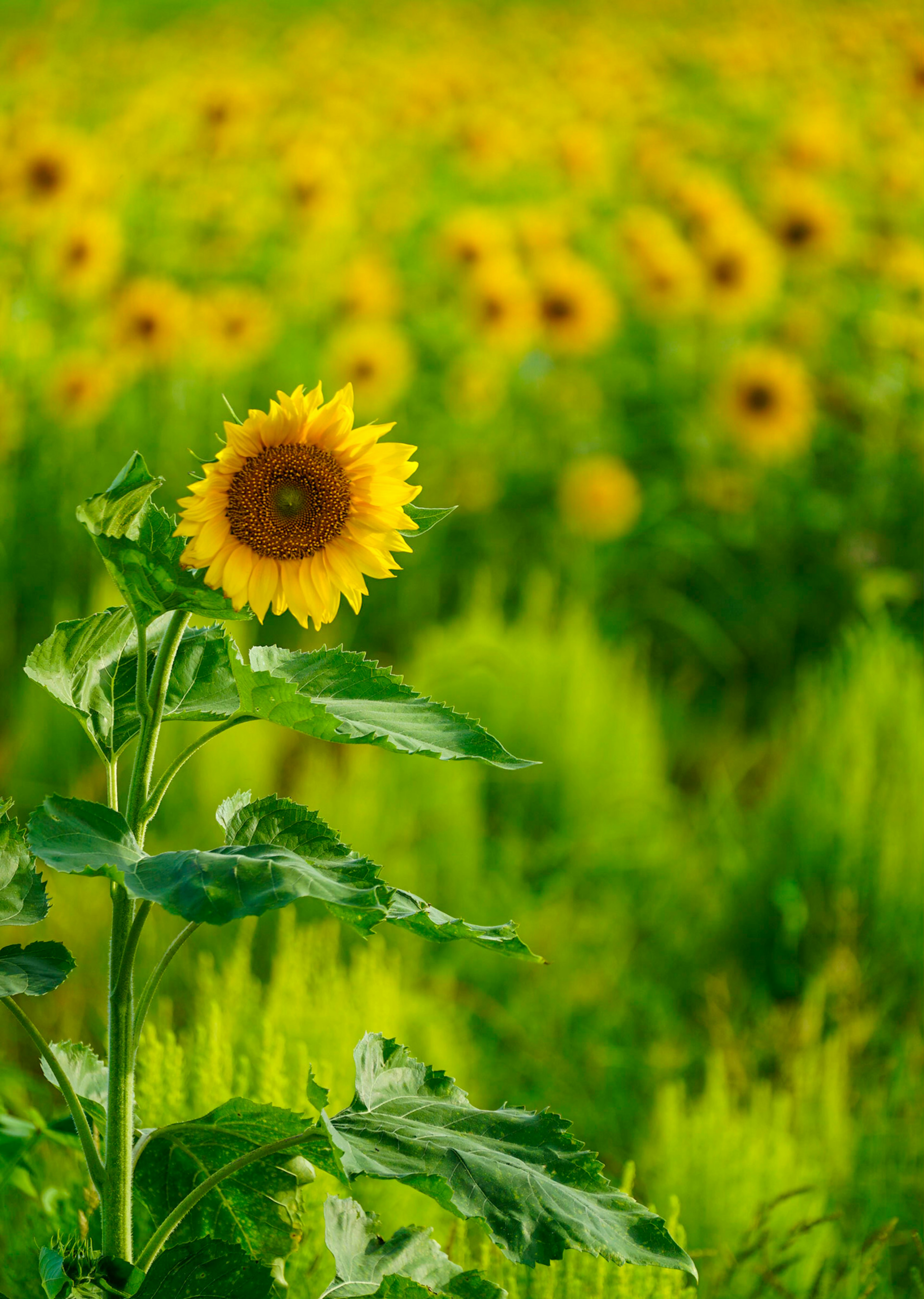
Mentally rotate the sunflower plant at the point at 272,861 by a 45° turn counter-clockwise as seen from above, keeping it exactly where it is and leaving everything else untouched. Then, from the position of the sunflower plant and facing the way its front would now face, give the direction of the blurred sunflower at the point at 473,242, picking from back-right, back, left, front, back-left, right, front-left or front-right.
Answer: back-left

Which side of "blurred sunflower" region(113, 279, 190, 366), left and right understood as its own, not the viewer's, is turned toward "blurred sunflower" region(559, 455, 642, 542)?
left

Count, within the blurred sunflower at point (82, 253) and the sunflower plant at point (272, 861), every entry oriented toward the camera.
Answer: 2

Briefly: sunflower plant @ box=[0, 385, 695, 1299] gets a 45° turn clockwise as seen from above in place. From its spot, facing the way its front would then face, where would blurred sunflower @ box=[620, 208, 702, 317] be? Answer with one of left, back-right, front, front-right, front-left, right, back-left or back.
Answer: back-right

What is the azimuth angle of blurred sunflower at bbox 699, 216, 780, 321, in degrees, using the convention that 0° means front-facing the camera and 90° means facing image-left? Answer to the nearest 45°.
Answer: approximately 45°

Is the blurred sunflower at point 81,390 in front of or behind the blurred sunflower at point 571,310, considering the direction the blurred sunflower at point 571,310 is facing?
in front
